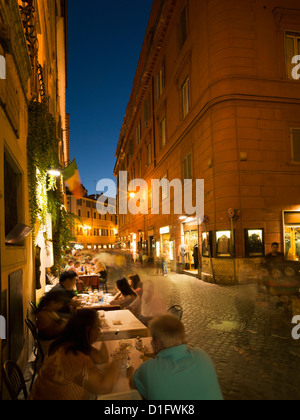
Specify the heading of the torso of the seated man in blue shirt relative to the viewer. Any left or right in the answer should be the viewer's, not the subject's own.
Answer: facing away from the viewer and to the left of the viewer

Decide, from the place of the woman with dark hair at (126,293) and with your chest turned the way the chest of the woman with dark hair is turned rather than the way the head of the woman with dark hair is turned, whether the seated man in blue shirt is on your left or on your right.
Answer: on your left

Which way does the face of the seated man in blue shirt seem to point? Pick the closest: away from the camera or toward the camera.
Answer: away from the camera

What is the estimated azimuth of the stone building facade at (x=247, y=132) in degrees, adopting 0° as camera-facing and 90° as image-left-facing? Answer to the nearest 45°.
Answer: approximately 45°
